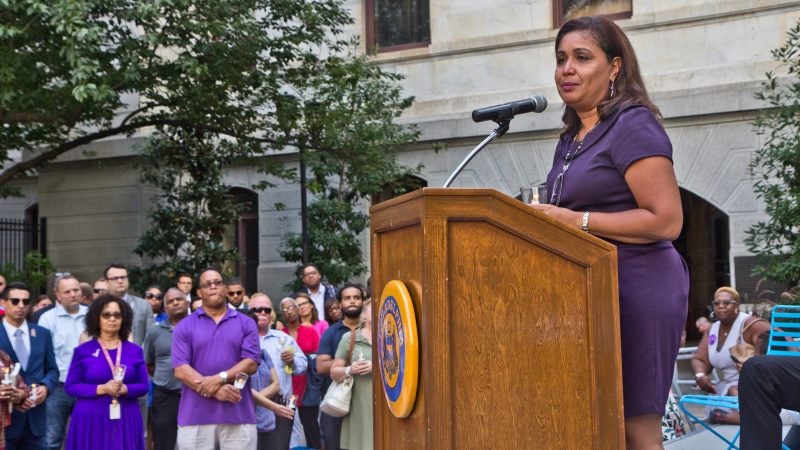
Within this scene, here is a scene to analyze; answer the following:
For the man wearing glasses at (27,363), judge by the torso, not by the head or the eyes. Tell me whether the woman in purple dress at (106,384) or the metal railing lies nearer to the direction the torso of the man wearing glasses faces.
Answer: the woman in purple dress

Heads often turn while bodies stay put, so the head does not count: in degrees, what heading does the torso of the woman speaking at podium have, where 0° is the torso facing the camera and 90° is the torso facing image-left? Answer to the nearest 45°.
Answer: approximately 45°

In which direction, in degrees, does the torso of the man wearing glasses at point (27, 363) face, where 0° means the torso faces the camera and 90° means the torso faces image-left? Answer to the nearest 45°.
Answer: approximately 0°

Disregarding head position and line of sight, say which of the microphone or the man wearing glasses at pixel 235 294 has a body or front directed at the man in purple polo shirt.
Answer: the man wearing glasses

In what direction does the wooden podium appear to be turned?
to the viewer's left
